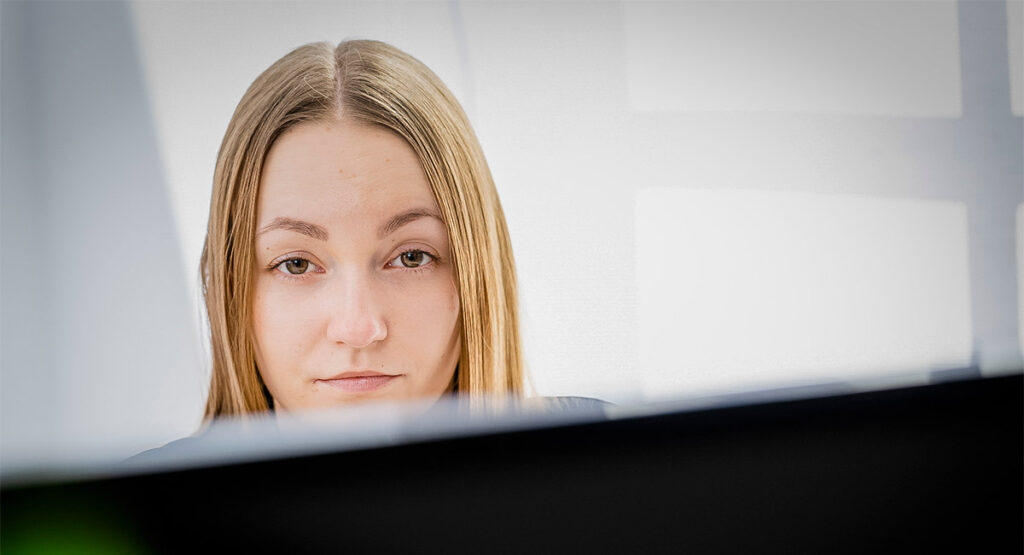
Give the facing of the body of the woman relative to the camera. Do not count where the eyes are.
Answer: toward the camera
